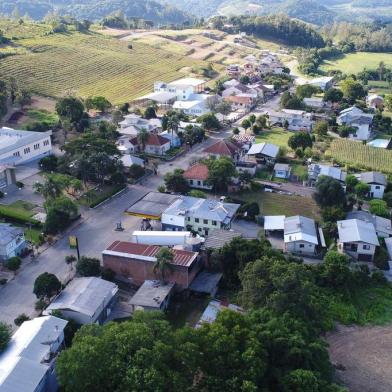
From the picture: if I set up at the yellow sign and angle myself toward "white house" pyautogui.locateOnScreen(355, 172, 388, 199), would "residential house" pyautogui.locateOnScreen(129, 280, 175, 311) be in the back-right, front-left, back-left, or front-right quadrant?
front-right

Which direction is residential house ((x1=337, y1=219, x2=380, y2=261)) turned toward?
toward the camera

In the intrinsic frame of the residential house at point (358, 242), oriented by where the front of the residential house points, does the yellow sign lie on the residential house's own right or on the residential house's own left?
on the residential house's own right

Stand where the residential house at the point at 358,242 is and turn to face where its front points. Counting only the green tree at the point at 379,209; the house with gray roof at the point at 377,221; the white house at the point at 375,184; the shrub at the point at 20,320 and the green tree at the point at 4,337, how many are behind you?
3

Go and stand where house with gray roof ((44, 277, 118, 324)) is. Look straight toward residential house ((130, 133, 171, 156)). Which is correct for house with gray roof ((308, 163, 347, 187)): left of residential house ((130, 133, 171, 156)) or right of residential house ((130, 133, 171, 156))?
right

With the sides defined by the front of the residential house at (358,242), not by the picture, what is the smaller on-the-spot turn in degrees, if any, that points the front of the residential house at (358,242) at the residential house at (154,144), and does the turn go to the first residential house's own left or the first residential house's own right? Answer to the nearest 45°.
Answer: approximately 135° to the first residential house's own right

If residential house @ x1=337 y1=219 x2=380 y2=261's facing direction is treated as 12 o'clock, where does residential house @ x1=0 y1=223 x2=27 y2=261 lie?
residential house @ x1=0 y1=223 x2=27 y2=261 is roughly at 2 o'clock from residential house @ x1=337 y1=219 x2=380 y2=261.

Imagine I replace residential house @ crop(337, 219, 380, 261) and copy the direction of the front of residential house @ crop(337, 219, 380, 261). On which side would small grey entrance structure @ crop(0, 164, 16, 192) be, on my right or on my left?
on my right

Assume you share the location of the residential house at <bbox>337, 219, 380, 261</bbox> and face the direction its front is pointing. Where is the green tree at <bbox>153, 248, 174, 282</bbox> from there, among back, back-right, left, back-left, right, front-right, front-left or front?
front-right

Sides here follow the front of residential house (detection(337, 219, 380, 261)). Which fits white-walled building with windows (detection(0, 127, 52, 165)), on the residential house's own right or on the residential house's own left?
on the residential house's own right

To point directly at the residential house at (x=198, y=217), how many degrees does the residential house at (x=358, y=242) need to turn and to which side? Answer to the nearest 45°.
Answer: approximately 90° to its right

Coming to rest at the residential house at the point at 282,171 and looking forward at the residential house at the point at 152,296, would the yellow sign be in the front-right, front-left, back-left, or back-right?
front-right

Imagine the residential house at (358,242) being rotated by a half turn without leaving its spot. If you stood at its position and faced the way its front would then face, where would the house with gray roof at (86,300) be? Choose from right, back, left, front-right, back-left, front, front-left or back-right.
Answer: back-left

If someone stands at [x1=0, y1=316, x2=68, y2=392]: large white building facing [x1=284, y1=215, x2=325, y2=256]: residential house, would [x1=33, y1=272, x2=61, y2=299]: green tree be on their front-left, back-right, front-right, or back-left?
front-left

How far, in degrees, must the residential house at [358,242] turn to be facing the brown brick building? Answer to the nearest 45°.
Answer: approximately 45° to its right

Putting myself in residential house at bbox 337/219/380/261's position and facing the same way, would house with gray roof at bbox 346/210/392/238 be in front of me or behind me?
behind

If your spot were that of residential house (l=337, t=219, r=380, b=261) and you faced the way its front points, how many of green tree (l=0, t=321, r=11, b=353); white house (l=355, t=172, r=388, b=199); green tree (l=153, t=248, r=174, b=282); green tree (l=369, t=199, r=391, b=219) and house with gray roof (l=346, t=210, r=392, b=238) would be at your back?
3

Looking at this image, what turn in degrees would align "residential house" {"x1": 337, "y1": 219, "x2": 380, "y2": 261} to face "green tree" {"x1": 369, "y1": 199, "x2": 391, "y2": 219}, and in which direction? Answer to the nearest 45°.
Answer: approximately 180°

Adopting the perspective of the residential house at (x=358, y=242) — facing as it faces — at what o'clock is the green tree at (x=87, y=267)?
The green tree is roughly at 2 o'clock from the residential house.

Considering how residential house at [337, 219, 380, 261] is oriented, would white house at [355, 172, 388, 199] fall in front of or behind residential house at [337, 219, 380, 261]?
behind

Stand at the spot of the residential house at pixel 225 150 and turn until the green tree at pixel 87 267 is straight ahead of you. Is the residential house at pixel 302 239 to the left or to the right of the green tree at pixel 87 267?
left

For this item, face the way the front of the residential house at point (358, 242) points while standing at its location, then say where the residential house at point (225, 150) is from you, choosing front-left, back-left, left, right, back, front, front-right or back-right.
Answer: back-right

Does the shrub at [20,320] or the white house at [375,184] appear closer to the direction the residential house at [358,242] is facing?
the shrub
